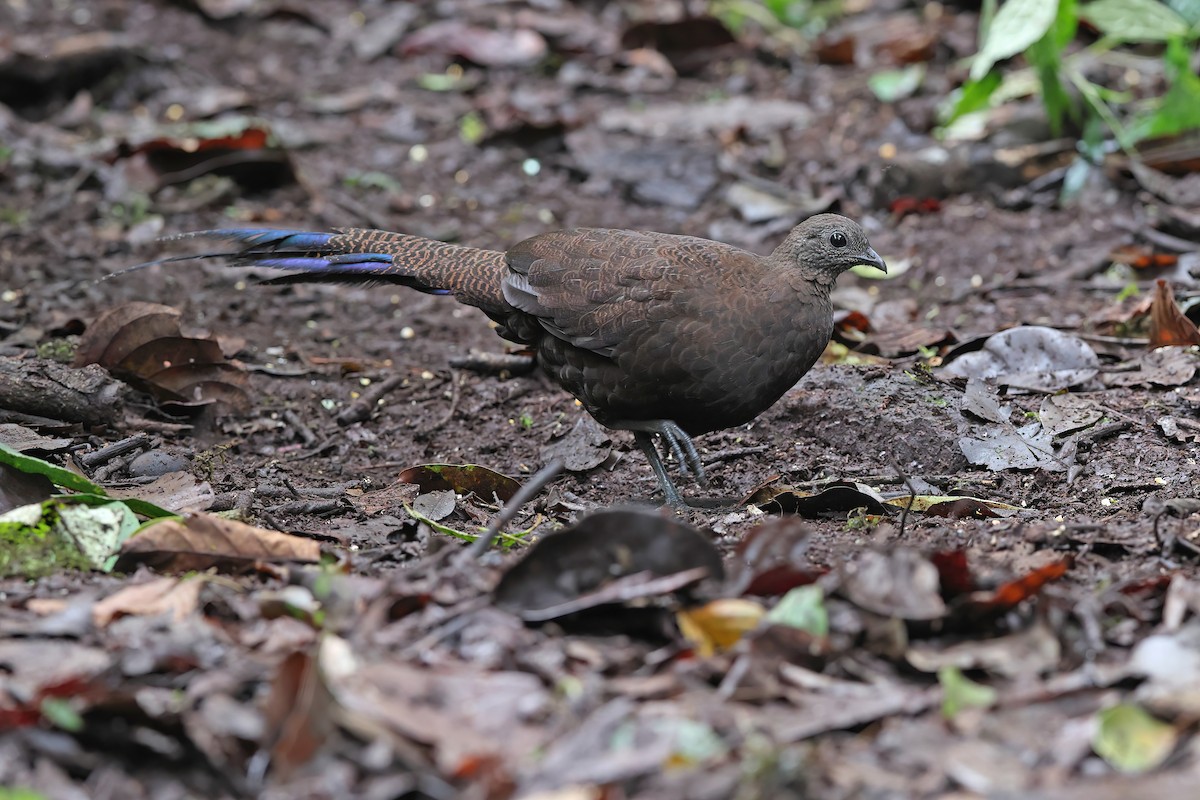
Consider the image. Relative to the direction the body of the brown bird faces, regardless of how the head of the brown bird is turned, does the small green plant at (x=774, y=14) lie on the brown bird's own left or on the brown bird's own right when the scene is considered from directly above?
on the brown bird's own left

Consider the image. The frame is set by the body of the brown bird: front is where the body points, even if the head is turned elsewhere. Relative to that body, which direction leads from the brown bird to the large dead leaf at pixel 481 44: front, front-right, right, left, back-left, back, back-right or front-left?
left

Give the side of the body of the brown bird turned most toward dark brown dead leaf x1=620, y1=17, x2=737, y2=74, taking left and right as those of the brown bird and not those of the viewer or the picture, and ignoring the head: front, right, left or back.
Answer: left

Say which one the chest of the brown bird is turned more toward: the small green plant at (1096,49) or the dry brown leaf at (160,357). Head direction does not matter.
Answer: the small green plant

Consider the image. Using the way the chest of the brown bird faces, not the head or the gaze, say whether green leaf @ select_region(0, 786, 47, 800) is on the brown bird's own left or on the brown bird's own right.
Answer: on the brown bird's own right

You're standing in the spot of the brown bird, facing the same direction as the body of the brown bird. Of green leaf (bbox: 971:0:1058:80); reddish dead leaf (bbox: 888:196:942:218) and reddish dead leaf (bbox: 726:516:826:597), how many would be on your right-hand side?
1

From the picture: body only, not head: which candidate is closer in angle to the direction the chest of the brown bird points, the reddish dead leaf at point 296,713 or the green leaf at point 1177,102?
the green leaf

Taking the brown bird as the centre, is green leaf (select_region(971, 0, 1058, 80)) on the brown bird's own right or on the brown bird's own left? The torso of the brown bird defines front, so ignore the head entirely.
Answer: on the brown bird's own left

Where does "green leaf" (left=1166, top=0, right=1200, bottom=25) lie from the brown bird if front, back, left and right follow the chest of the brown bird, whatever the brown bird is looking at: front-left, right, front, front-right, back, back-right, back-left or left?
front-left

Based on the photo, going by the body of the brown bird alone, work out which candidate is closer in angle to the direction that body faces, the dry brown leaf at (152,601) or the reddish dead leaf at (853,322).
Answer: the reddish dead leaf

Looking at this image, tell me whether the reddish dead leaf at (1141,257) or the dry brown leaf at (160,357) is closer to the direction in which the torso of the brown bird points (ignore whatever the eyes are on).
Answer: the reddish dead leaf

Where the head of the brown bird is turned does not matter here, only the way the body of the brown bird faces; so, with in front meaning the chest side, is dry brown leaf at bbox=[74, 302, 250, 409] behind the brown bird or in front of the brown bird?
behind

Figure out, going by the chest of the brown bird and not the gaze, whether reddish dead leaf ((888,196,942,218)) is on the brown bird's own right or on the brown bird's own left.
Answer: on the brown bird's own left

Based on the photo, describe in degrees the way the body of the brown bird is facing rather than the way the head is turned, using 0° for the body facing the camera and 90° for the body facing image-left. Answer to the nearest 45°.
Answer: approximately 270°

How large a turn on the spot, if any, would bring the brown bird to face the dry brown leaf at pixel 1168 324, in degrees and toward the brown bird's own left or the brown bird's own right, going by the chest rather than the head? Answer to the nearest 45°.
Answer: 0° — it already faces it
